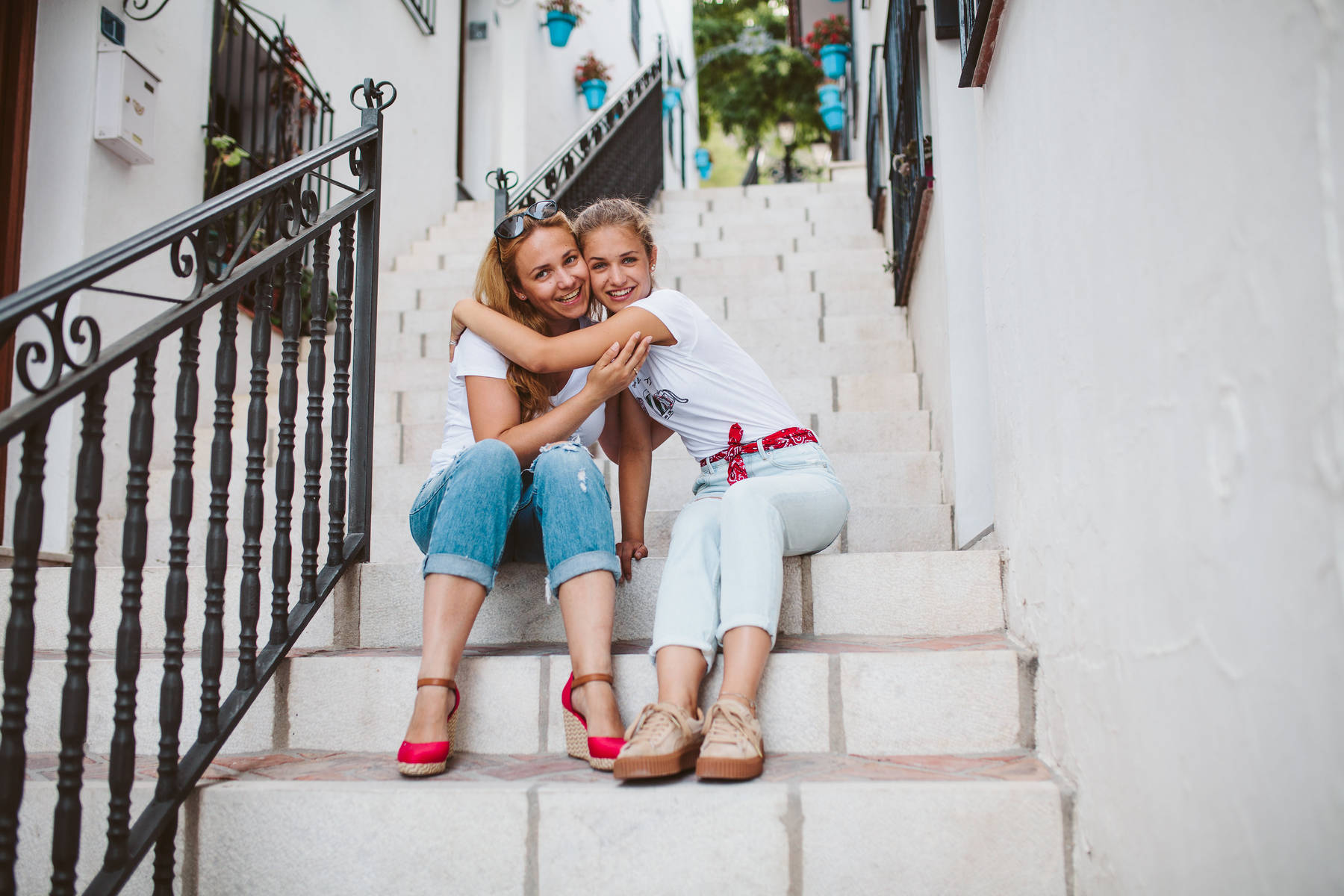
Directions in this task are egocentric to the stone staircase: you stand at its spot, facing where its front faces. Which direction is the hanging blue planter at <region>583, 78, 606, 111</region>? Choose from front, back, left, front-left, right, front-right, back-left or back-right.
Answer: back

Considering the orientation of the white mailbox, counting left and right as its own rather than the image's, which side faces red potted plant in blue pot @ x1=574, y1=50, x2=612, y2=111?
left

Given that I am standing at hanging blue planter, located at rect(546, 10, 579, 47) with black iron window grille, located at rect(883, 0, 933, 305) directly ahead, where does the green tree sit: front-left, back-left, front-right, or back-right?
back-left

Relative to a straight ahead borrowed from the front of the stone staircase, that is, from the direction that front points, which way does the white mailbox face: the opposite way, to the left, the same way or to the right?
to the left

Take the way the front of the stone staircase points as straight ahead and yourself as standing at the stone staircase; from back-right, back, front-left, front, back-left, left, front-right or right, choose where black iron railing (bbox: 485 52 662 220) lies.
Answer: back

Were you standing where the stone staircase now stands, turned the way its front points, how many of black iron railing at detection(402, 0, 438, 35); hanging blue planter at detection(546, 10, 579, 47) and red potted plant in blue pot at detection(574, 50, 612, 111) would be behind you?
3

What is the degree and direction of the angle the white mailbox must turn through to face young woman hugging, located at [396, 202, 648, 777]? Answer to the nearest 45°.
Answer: approximately 45° to its right

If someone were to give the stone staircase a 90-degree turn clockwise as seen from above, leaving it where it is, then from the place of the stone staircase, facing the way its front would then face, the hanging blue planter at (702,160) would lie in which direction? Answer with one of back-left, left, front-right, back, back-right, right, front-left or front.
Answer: right

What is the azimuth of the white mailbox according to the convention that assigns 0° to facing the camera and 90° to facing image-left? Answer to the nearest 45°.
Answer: approximately 315°
